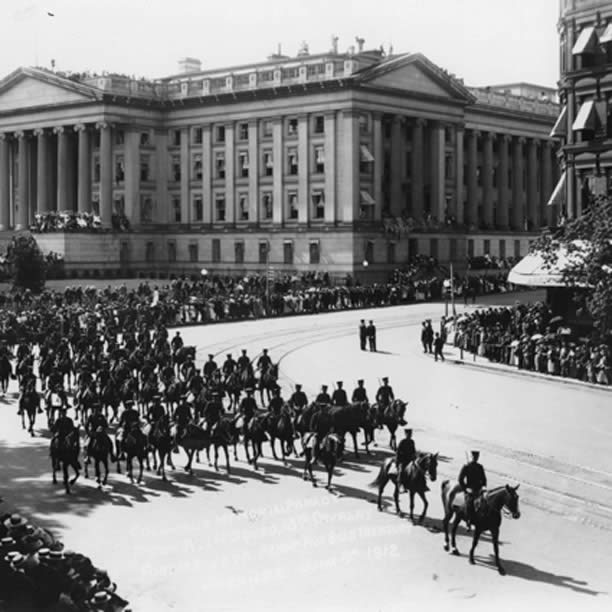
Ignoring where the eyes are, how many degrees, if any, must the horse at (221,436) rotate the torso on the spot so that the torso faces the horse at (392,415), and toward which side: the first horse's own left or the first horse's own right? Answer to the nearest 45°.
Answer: approximately 45° to the first horse's own left

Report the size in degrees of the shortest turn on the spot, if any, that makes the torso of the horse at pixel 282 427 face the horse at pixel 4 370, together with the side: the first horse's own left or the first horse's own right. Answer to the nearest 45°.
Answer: approximately 180°

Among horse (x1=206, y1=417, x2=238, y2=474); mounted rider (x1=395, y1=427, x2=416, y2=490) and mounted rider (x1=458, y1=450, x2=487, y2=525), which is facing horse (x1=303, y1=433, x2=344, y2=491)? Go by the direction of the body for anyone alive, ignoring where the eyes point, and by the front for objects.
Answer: horse (x1=206, y1=417, x2=238, y2=474)

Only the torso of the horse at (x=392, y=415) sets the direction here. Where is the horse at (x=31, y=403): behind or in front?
behind

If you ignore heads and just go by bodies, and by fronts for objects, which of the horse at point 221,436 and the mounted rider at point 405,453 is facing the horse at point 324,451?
the horse at point 221,436

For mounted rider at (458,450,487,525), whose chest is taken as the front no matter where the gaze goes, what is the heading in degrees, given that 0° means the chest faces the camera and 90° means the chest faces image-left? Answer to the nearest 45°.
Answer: approximately 315°

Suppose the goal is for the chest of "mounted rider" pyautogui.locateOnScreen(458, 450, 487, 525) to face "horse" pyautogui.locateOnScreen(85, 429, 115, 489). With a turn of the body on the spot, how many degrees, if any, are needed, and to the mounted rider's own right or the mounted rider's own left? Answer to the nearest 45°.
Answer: approximately 180°

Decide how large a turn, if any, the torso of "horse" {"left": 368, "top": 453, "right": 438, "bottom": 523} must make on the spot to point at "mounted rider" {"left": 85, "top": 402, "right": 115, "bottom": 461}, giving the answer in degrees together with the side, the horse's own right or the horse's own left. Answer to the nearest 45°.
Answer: approximately 180°

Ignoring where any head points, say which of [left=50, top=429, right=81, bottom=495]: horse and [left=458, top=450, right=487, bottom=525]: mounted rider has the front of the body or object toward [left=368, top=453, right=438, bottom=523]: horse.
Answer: [left=50, top=429, right=81, bottom=495]: horse

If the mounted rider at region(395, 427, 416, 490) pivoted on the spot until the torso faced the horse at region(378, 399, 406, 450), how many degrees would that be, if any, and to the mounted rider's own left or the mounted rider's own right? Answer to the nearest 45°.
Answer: approximately 135° to the mounted rider's own left

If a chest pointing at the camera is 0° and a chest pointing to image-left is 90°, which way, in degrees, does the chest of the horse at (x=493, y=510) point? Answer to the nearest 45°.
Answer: approximately 315°

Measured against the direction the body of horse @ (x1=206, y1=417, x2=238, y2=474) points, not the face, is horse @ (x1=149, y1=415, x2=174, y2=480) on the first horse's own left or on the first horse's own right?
on the first horse's own right

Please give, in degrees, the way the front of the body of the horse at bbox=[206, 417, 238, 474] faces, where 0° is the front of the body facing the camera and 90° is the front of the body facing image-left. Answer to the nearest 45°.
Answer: approximately 315°

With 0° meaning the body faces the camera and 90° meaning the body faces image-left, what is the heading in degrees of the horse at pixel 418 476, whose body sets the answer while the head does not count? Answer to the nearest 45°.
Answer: approximately 315°
